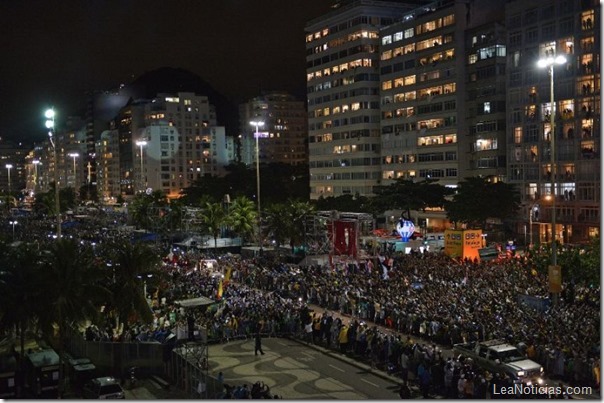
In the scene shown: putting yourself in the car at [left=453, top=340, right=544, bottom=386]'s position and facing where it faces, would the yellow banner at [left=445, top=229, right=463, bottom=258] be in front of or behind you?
behind

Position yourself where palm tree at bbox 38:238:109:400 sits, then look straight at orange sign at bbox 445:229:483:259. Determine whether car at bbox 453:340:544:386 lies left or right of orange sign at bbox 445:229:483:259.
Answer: right

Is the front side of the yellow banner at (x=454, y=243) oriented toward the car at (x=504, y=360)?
yes

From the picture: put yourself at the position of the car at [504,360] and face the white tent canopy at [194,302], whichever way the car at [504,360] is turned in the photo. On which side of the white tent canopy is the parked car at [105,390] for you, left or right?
left

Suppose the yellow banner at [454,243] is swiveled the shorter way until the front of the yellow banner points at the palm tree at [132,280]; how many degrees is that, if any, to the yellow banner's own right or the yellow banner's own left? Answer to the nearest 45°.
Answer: approximately 45° to the yellow banner's own right

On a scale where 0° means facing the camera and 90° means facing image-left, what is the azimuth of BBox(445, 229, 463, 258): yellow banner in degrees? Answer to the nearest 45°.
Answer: approximately 0°

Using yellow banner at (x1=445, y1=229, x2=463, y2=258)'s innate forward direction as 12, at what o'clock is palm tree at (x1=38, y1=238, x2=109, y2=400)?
The palm tree is roughly at 1 o'clock from the yellow banner.

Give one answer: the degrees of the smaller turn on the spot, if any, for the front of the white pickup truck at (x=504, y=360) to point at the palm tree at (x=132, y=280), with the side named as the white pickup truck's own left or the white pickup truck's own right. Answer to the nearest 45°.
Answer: approximately 135° to the white pickup truck's own right
